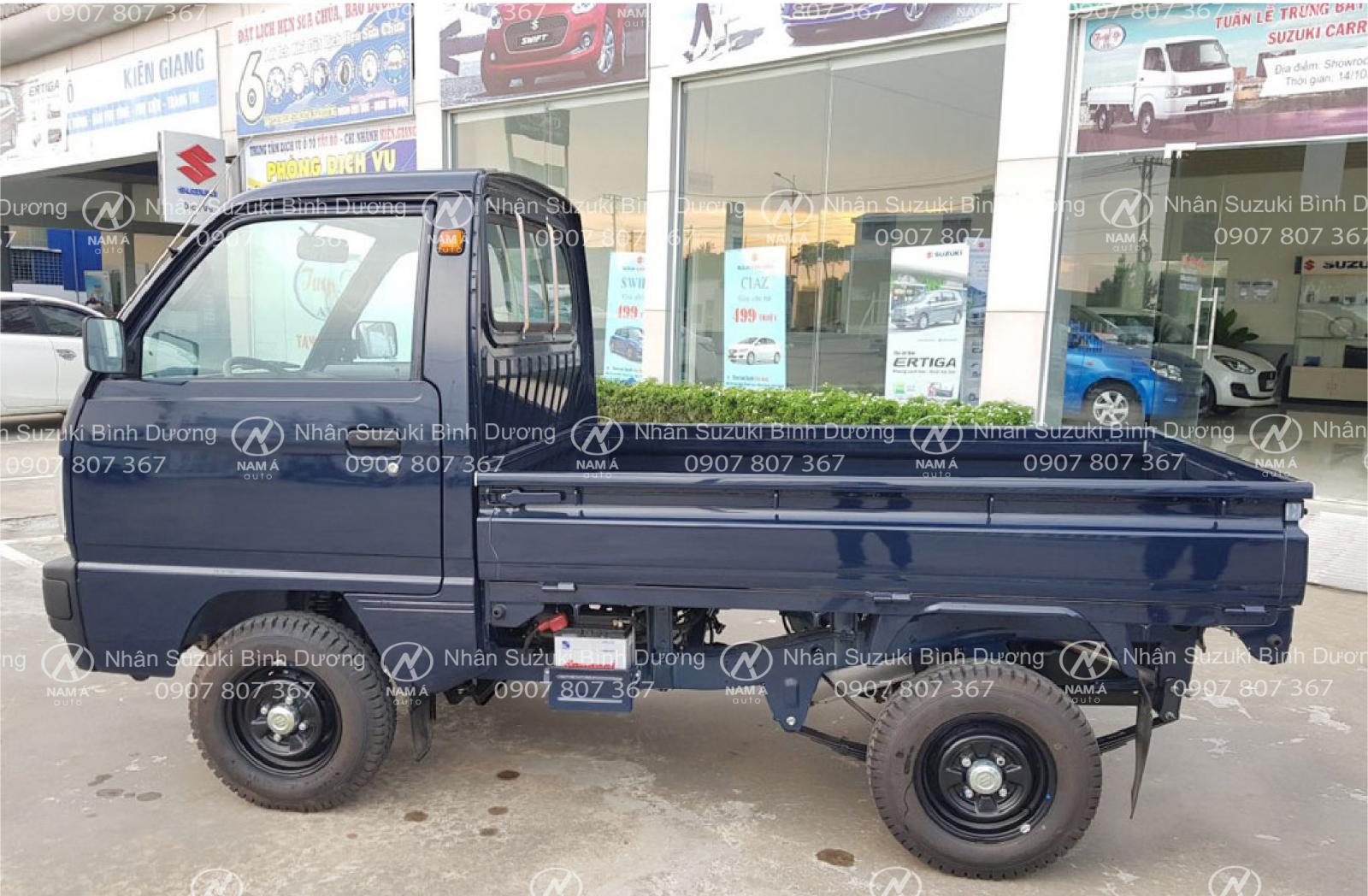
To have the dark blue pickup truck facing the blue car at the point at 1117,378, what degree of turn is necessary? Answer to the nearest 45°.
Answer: approximately 135° to its right

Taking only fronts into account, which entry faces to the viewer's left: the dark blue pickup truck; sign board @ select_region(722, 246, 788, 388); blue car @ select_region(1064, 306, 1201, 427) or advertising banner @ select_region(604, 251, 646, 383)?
the dark blue pickup truck

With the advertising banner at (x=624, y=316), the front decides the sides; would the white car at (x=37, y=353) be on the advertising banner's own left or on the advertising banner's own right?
on the advertising banner's own right

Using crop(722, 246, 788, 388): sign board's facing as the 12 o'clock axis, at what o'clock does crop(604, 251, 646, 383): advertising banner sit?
The advertising banner is roughly at 4 o'clock from the sign board.

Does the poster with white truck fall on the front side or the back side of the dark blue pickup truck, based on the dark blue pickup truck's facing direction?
on the back side

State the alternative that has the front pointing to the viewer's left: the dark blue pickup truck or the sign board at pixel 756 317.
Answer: the dark blue pickup truck

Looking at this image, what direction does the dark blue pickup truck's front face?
to the viewer's left

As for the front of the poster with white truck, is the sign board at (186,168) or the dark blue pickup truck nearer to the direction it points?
the dark blue pickup truck

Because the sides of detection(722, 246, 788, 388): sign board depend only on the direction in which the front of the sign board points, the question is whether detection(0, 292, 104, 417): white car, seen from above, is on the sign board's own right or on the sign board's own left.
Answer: on the sign board's own right
